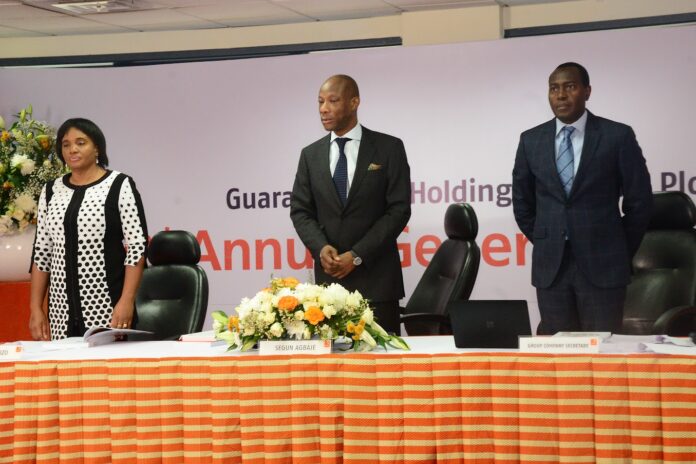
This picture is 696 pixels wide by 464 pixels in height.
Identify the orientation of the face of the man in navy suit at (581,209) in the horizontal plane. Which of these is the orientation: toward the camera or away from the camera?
toward the camera

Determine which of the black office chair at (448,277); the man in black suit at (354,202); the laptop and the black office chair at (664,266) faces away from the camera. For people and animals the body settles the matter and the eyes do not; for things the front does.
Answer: the laptop

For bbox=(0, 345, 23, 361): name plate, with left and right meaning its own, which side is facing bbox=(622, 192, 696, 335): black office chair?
left

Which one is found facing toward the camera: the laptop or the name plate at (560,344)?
the name plate

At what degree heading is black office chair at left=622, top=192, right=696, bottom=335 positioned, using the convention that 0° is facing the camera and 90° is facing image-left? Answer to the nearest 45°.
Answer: approximately 45°

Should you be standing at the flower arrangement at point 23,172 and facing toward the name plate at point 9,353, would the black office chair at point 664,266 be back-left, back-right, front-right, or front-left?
front-left

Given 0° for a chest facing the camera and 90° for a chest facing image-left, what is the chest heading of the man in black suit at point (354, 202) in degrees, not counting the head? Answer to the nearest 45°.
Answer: approximately 45°

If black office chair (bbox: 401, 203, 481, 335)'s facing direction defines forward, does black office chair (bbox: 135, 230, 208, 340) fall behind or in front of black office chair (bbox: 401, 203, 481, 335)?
in front

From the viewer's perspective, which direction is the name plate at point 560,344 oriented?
toward the camera

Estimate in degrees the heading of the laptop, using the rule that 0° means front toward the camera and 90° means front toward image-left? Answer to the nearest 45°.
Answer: approximately 180°

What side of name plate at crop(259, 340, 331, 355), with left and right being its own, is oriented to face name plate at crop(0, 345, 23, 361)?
right

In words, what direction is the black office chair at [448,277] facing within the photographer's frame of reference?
facing the viewer and to the left of the viewer

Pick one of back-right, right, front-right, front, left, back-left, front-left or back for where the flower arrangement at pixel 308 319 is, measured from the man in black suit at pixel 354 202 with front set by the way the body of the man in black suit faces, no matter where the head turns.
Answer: front-left

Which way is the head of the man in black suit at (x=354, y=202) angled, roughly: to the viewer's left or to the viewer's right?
to the viewer's left

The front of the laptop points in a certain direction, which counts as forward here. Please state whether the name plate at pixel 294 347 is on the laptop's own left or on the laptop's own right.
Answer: on the laptop's own left

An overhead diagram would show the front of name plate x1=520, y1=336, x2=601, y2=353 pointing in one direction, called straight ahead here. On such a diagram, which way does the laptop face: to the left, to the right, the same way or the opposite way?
the opposite way

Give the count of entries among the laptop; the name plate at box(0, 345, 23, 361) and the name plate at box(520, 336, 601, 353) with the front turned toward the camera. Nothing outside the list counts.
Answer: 2

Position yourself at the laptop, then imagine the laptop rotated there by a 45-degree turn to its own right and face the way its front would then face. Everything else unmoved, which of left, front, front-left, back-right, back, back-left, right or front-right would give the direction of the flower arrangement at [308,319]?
back-left
